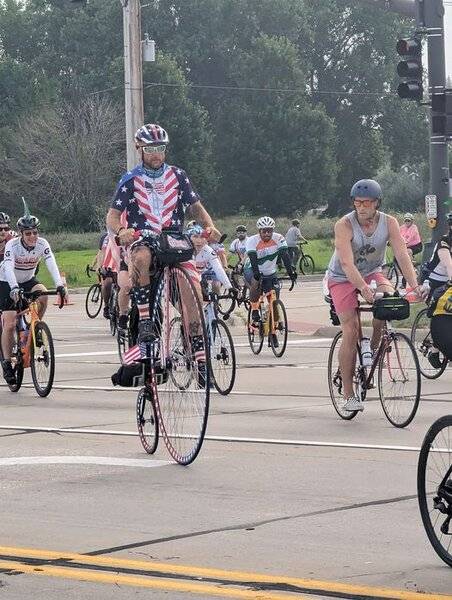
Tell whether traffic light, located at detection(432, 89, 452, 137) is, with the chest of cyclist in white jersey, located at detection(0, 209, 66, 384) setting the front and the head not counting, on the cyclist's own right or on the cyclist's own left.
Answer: on the cyclist's own left

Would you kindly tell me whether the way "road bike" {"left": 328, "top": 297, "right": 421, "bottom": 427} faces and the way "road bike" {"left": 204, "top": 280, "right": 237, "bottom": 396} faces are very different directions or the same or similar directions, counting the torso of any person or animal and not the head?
same or similar directions

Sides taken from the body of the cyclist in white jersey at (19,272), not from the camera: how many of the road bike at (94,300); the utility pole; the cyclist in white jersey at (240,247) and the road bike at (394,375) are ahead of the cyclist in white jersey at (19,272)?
1

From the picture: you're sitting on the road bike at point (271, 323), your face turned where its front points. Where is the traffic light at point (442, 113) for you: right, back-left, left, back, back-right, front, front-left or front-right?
left

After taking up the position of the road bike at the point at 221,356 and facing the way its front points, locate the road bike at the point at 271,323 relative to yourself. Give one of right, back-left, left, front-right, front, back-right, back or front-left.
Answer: back-left

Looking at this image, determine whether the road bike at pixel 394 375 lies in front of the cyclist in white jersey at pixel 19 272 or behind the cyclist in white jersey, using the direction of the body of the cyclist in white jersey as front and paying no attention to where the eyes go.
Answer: in front

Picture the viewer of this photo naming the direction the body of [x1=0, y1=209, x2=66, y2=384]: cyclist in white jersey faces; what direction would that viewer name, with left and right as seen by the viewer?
facing the viewer and to the right of the viewer

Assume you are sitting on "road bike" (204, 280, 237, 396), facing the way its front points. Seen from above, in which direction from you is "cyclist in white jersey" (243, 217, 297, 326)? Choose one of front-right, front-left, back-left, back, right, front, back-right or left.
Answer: back-left

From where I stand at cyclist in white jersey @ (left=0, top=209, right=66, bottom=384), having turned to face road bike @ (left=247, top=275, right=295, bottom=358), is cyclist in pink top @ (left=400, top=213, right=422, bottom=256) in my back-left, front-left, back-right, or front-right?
front-left

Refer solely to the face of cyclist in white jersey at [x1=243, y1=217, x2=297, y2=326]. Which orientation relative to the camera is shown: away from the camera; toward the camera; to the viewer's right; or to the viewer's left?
toward the camera

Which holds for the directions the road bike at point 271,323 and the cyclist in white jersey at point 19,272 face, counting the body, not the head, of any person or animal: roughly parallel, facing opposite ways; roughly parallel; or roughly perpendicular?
roughly parallel

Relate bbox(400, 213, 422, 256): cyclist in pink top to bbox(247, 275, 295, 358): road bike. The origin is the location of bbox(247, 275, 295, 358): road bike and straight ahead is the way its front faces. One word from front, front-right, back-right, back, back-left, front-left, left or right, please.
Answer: back-left
